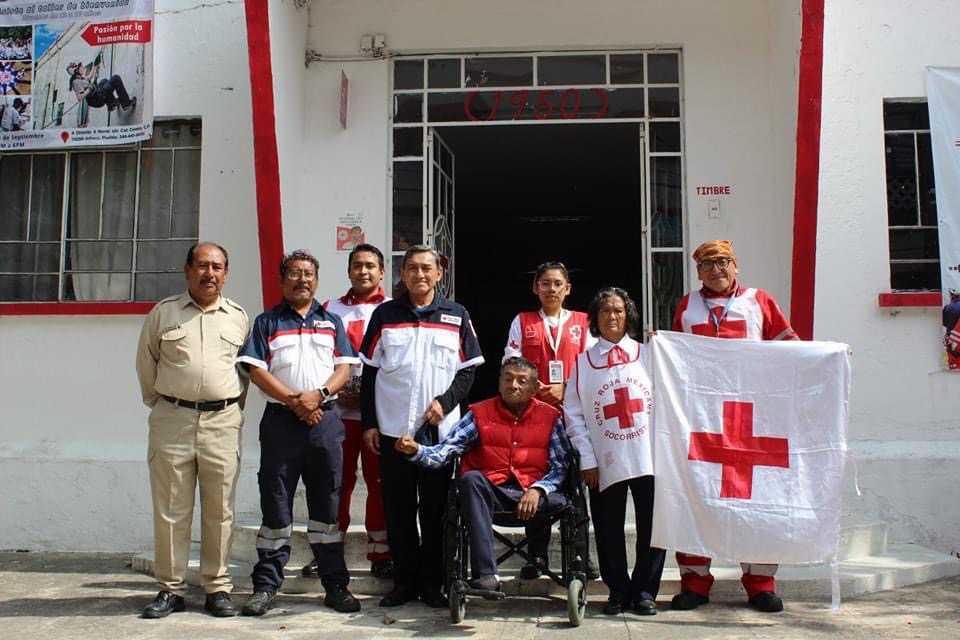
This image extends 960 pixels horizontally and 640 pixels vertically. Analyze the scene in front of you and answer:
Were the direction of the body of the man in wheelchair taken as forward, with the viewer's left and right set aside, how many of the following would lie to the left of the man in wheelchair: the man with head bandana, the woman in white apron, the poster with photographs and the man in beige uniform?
2

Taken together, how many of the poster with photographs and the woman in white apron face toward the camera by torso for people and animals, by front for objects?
2

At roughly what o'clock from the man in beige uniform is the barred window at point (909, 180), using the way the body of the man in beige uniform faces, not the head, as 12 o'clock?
The barred window is roughly at 9 o'clock from the man in beige uniform.

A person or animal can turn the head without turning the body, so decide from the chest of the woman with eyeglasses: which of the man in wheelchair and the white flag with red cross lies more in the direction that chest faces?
the man in wheelchair

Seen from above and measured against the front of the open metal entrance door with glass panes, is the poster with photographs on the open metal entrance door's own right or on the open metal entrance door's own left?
on the open metal entrance door's own right
